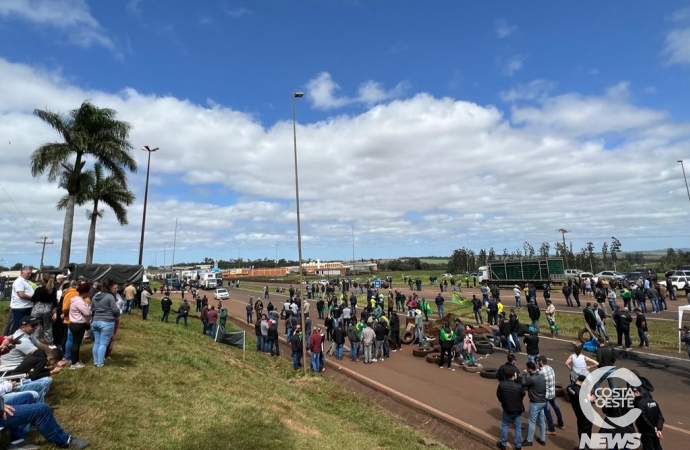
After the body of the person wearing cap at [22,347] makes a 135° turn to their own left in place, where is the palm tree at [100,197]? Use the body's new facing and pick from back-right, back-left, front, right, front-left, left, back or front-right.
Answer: front-right

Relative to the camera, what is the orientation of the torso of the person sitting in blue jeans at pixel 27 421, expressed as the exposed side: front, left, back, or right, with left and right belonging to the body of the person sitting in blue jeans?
right

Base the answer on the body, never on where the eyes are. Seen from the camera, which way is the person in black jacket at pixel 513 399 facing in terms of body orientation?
away from the camera

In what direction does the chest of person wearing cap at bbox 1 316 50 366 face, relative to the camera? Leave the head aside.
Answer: to the viewer's right

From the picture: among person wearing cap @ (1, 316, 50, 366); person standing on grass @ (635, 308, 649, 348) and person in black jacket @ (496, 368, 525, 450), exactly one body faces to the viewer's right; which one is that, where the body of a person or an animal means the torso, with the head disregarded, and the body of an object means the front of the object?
the person wearing cap

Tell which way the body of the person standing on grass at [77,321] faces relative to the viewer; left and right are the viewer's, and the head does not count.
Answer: facing to the right of the viewer

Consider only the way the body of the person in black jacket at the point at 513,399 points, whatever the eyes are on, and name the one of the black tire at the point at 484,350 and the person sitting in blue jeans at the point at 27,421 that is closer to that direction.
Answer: the black tire

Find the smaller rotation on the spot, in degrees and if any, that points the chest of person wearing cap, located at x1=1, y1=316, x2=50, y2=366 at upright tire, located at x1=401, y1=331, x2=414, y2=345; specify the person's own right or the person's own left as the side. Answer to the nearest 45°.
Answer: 0° — they already face it

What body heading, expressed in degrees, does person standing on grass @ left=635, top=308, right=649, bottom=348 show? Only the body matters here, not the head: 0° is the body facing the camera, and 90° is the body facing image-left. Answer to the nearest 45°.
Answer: approximately 90°

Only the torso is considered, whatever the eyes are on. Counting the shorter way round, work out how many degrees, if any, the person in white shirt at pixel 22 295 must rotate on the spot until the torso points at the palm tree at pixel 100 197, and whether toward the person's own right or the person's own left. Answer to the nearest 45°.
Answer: approximately 90° to the person's own left

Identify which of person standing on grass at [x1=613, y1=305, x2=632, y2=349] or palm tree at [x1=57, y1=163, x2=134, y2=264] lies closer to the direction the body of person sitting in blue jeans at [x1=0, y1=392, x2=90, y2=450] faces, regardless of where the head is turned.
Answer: the person standing on grass
